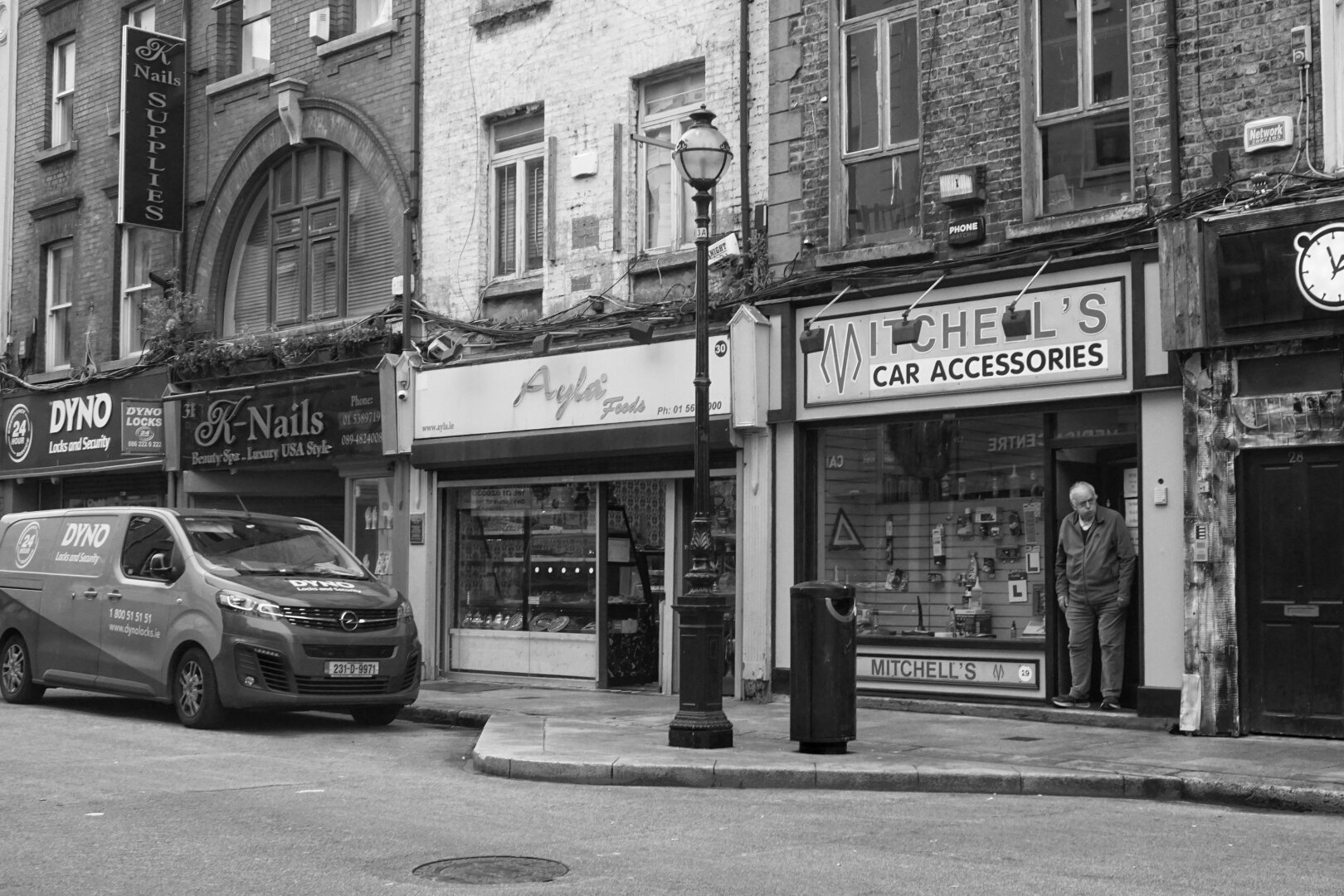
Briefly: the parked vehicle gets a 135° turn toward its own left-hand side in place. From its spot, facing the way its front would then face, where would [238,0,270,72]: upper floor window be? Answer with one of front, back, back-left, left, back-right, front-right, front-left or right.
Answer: front

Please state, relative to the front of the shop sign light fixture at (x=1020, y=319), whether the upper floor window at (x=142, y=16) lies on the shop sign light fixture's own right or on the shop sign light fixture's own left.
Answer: on the shop sign light fixture's own left

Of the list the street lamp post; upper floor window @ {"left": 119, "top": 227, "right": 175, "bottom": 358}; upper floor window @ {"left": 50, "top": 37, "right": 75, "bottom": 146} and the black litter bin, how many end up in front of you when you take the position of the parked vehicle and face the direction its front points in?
2

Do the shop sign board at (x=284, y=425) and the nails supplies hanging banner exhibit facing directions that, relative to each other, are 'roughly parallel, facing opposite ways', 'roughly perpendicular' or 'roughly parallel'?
roughly perpendicular

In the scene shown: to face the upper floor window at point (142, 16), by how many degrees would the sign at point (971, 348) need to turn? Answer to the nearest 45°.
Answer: approximately 90° to its right

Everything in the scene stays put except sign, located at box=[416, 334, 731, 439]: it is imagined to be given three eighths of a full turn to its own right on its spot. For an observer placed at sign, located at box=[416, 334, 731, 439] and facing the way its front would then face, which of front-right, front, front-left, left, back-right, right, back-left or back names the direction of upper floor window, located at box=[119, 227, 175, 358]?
front-left

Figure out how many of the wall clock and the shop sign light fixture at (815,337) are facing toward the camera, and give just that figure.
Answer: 1

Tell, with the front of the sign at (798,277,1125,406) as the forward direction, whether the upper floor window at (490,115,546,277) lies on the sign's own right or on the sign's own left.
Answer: on the sign's own right

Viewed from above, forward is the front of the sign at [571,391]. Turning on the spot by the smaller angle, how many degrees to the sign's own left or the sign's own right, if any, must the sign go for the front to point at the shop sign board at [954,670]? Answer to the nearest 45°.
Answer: approximately 90° to the sign's own left

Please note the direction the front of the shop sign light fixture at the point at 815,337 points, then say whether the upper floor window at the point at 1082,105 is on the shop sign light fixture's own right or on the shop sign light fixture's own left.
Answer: on the shop sign light fixture's own right

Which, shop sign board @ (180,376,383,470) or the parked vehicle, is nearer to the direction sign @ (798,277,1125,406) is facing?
the parked vehicle
